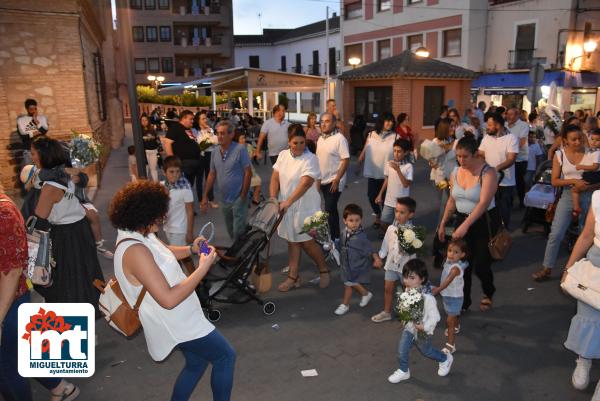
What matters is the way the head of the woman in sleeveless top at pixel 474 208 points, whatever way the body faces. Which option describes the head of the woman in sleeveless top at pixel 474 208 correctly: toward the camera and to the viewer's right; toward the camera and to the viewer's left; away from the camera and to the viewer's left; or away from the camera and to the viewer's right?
toward the camera and to the viewer's left

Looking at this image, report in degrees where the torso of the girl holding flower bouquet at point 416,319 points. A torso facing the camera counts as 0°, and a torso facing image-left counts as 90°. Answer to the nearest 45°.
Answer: approximately 45°

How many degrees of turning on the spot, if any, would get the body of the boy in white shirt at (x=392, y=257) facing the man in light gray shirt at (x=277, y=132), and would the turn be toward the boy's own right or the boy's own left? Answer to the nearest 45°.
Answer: approximately 90° to the boy's own right

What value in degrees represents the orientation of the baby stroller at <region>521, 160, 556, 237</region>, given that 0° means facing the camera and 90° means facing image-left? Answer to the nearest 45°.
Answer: approximately 45°

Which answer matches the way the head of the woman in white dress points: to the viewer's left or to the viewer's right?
to the viewer's left

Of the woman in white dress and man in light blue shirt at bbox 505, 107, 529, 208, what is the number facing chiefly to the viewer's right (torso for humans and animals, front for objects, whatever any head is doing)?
0

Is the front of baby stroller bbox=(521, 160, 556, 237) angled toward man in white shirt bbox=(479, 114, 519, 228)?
no

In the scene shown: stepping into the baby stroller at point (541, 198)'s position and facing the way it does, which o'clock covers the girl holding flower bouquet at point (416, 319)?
The girl holding flower bouquet is roughly at 11 o'clock from the baby stroller.

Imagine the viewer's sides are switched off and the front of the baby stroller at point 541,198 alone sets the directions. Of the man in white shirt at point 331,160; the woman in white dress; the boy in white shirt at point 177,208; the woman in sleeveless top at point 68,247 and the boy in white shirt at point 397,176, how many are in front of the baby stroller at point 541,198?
5
